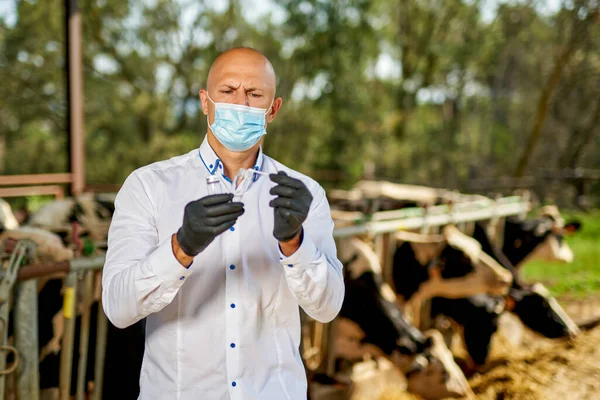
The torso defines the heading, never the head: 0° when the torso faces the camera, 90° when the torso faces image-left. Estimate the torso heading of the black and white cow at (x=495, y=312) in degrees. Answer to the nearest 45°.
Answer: approximately 270°

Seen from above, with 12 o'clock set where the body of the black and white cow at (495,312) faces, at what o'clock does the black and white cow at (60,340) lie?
the black and white cow at (60,340) is roughly at 4 o'clock from the black and white cow at (495,312).

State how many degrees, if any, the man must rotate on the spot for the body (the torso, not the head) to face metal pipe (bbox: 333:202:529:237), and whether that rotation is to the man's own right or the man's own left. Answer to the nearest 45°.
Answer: approximately 135° to the man's own left

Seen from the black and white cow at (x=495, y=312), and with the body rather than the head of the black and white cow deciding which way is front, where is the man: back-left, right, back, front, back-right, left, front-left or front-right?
right

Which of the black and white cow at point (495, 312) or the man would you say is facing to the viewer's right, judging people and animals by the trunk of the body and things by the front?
the black and white cow

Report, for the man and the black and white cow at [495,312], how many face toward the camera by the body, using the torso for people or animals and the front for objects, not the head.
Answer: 1

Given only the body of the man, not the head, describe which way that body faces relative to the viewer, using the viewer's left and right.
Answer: facing the viewer
